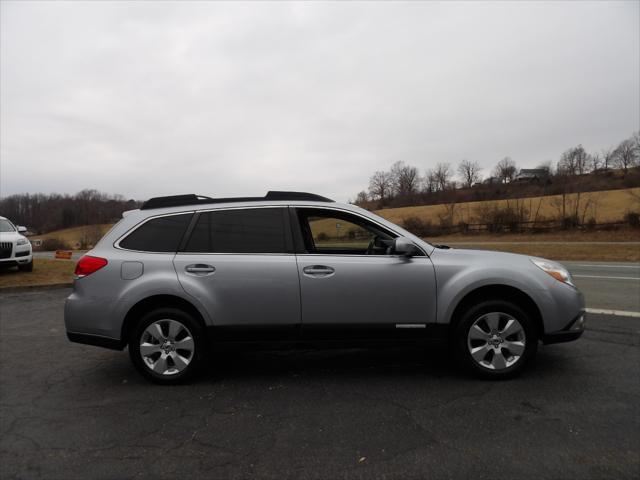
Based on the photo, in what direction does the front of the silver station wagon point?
to the viewer's right

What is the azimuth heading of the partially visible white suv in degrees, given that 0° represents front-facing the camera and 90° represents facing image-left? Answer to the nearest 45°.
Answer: approximately 315°
